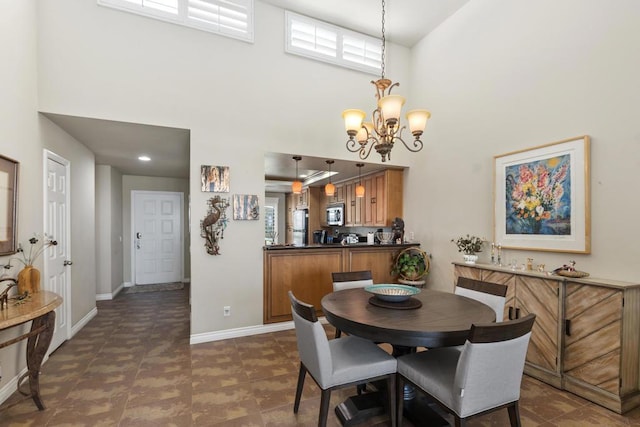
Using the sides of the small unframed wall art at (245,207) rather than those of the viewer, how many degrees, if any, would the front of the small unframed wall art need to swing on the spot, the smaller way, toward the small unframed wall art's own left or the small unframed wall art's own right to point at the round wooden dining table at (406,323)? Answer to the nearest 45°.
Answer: approximately 45° to the small unframed wall art's own left

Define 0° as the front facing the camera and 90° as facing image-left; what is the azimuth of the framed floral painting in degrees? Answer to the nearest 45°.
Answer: approximately 45°

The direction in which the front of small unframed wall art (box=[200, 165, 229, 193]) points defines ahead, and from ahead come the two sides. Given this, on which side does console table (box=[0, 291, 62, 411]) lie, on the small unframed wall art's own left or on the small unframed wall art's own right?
on the small unframed wall art's own right

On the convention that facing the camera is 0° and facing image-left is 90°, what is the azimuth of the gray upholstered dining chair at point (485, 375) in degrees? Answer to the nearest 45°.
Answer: approximately 135°

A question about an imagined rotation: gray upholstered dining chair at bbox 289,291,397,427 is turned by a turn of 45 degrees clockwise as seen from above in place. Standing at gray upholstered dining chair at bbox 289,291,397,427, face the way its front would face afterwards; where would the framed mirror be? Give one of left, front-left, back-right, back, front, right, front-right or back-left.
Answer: back

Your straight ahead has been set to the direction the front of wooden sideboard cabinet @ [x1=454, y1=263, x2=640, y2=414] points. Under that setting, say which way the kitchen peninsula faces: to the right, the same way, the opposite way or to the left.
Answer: to the left

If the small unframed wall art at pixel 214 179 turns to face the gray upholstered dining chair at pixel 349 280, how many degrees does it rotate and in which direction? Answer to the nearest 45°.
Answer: approximately 45° to its left

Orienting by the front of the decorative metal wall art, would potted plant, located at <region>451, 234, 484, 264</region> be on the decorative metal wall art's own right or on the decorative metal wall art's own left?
on the decorative metal wall art's own left

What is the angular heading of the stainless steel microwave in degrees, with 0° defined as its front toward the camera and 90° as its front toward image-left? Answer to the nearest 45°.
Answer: approximately 45°

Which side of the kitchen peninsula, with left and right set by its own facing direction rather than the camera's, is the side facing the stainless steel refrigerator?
back

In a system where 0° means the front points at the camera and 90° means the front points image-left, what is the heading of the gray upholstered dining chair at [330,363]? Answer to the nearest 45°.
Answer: approximately 225°
